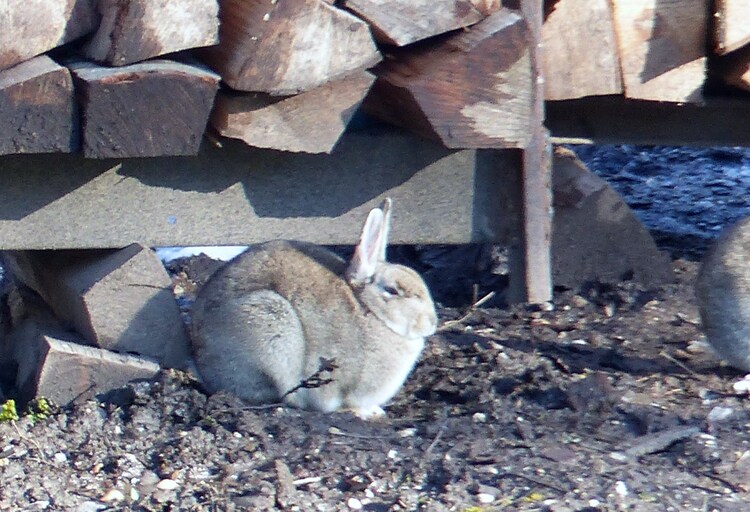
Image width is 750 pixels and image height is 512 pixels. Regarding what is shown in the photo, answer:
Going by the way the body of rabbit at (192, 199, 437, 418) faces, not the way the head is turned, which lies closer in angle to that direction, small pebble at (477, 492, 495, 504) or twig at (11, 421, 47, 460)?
the small pebble

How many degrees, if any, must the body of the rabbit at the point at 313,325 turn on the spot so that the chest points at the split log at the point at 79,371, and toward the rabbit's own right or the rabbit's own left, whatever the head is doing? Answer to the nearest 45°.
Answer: approximately 180°

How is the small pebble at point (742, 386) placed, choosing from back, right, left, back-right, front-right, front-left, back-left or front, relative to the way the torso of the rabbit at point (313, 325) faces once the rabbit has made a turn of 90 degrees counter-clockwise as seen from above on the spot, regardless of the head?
right

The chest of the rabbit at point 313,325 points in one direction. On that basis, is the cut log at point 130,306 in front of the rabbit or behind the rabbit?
behind

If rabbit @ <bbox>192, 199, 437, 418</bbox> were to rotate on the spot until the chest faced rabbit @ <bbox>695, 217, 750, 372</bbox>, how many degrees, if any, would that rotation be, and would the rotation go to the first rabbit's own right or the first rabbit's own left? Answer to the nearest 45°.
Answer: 0° — it already faces it

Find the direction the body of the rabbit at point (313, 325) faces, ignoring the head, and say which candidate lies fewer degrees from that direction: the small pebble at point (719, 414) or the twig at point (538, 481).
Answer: the small pebble

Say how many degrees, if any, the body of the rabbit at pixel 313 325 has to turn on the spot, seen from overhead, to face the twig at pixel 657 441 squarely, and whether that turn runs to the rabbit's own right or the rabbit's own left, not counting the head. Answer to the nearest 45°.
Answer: approximately 45° to the rabbit's own right

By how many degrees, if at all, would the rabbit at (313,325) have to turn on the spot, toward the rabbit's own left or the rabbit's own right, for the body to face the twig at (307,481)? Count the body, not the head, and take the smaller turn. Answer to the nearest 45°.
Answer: approximately 90° to the rabbit's own right

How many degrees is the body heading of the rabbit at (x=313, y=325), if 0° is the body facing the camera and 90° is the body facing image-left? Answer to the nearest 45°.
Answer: approximately 270°

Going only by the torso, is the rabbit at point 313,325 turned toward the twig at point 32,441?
no

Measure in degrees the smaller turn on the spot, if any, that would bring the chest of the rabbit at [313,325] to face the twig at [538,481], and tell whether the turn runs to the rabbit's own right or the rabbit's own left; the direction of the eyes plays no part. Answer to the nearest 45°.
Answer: approximately 45° to the rabbit's own right

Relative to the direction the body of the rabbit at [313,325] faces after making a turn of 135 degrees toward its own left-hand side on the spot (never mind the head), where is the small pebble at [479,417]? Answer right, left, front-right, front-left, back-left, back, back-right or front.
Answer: back

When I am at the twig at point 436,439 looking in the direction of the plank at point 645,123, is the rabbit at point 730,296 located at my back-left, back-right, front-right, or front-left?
front-right

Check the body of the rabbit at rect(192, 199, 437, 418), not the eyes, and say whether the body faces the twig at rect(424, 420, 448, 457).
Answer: no

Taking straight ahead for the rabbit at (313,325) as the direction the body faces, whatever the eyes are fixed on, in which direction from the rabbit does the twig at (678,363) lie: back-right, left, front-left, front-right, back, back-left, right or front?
front
